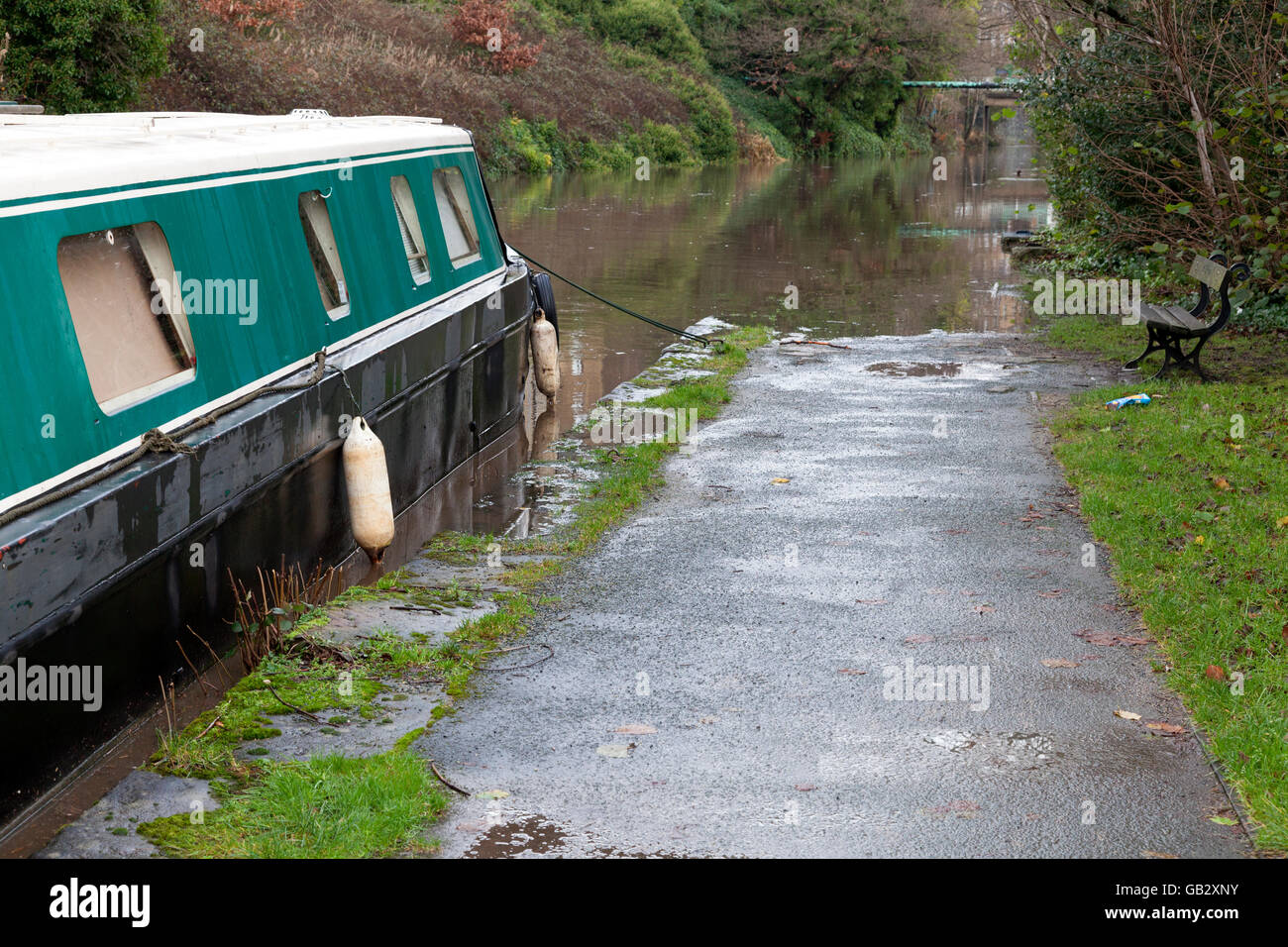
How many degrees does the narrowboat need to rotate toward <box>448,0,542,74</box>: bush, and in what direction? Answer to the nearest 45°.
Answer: approximately 45° to its left

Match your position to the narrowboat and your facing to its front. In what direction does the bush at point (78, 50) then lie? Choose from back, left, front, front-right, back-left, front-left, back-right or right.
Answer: front-left

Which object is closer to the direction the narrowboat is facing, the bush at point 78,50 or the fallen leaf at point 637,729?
the bush

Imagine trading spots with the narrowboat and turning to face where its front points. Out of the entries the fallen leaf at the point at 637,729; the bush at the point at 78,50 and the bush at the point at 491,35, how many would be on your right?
1

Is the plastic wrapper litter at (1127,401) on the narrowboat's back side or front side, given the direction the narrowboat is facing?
on the front side

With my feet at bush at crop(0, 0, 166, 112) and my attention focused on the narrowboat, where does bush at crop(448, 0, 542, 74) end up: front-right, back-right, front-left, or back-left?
back-left

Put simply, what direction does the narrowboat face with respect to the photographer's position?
facing away from the viewer and to the right of the viewer

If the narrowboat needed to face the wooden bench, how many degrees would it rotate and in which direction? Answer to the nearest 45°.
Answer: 0° — it already faces it

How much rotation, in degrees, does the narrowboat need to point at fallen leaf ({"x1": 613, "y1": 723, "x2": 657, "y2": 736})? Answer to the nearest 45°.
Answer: approximately 90° to its right
